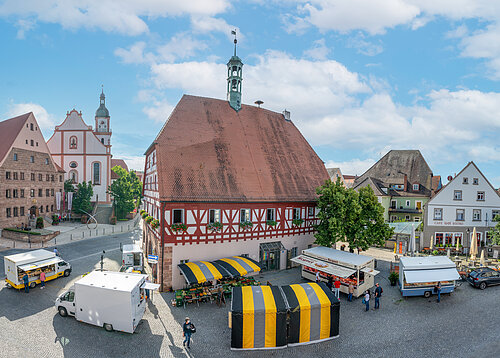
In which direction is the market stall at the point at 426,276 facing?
toward the camera

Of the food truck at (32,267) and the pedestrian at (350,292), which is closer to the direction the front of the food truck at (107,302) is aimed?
the food truck

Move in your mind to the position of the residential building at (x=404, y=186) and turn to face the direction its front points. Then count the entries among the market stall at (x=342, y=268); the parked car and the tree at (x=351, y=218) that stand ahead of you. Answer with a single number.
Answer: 3

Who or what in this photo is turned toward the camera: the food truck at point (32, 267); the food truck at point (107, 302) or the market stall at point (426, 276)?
the market stall

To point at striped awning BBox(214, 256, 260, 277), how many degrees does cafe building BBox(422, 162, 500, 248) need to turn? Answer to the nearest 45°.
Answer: approximately 45° to its right

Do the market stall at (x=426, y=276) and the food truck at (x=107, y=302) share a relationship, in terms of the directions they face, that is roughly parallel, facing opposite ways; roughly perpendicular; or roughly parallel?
roughly perpendicular

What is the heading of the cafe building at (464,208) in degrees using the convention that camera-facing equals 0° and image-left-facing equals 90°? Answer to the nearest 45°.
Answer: approximately 0°

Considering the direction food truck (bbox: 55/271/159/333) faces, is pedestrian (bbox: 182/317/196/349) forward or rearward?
rearward

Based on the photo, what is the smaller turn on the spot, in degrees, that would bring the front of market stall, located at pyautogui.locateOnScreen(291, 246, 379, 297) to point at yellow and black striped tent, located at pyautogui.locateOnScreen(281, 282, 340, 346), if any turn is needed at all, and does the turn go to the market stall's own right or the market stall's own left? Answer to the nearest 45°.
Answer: approximately 45° to the market stall's own left

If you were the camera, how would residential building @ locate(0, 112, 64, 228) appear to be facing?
facing the viewer and to the right of the viewer

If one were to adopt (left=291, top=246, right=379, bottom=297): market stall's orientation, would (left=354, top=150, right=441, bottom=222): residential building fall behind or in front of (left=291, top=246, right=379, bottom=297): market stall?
behind

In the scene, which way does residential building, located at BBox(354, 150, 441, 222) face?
toward the camera

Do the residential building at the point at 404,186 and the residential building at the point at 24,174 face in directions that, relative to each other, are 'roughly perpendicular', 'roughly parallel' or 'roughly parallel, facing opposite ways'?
roughly perpendicular

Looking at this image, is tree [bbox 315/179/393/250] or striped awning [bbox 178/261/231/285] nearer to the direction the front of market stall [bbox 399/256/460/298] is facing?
the striped awning

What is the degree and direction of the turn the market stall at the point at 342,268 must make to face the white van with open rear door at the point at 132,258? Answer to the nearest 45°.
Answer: approximately 45° to its right
